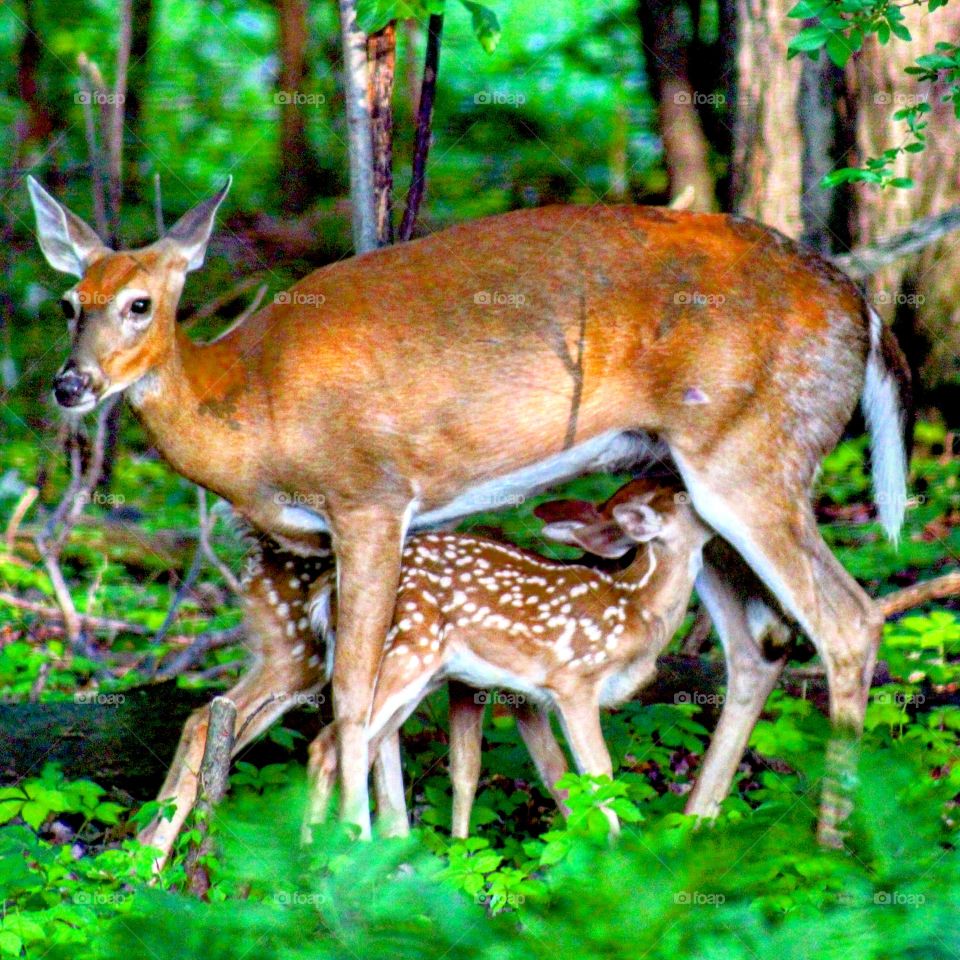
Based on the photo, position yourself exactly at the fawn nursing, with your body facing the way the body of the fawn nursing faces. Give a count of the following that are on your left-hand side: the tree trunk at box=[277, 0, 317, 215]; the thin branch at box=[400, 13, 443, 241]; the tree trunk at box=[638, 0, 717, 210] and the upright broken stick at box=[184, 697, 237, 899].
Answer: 3

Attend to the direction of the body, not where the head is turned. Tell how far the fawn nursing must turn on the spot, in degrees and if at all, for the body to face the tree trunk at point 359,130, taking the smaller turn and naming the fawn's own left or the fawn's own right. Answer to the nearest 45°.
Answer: approximately 90° to the fawn's own left

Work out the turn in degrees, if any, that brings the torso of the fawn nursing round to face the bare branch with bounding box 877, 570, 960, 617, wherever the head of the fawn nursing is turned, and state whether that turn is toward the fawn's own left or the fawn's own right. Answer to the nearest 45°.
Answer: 0° — it already faces it

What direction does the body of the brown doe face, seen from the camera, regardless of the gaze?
to the viewer's left

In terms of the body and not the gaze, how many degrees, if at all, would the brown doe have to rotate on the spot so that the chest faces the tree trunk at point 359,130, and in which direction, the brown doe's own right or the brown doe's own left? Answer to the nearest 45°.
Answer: approximately 90° to the brown doe's own right

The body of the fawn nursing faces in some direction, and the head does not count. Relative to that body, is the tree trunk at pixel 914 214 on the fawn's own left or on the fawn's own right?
on the fawn's own left

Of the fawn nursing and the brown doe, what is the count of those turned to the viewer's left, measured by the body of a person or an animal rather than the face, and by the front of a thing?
1

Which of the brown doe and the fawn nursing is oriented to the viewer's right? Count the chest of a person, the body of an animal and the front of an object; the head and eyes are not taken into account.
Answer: the fawn nursing

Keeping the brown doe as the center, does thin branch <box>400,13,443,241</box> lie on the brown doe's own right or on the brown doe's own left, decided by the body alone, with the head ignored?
on the brown doe's own right

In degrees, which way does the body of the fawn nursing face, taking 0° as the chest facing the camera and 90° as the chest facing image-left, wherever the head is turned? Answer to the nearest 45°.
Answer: approximately 270°

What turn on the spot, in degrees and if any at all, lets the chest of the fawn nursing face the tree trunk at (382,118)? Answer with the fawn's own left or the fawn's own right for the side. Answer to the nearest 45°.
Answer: approximately 90° to the fawn's own left

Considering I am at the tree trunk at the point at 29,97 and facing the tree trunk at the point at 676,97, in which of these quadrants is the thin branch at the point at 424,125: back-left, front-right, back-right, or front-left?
front-right

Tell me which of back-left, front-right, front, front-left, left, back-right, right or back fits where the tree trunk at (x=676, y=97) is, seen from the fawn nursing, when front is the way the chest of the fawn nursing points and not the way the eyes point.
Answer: left
